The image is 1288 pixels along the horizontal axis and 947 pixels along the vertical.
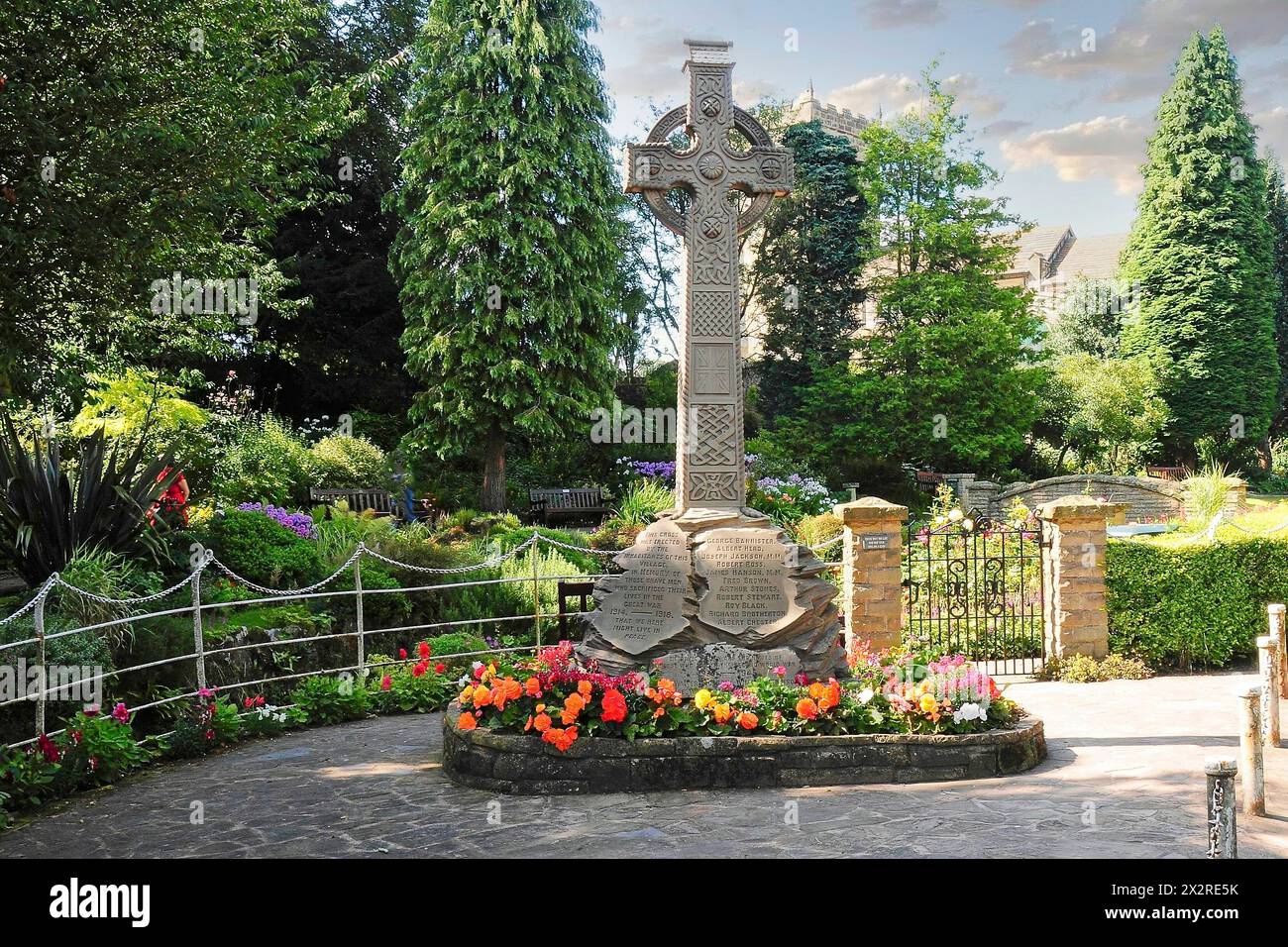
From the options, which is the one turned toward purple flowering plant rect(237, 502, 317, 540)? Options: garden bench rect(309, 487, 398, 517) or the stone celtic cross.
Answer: the garden bench

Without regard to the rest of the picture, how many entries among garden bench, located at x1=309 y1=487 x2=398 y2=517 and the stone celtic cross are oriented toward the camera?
2

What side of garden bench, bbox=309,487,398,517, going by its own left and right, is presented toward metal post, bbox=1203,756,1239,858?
front

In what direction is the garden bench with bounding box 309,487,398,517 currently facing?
toward the camera

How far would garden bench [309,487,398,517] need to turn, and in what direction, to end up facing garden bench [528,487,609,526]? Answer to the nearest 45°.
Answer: approximately 135° to its left

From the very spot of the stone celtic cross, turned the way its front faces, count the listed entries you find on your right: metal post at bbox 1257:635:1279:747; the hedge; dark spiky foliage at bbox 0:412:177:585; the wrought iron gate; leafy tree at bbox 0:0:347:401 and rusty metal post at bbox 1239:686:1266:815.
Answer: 2

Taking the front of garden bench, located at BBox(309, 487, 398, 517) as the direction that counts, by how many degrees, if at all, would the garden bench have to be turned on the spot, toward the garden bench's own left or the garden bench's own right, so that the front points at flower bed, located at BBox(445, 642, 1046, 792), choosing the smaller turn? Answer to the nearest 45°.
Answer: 0° — it already faces it
